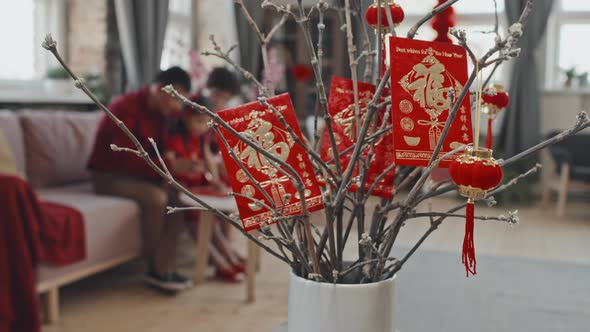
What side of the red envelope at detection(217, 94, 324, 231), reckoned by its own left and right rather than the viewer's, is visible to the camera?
front

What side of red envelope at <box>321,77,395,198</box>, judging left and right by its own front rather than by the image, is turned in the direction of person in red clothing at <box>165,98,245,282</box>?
back

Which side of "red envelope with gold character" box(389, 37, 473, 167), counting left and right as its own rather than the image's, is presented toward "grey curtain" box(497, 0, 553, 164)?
back

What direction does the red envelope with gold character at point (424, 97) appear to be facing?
toward the camera

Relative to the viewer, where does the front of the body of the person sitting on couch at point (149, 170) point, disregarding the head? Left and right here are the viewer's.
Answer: facing to the right of the viewer

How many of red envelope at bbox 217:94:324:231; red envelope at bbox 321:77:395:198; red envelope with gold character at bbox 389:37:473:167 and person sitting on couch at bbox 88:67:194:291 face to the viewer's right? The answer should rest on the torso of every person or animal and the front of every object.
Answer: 1
